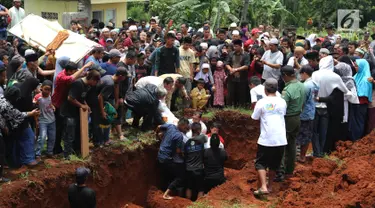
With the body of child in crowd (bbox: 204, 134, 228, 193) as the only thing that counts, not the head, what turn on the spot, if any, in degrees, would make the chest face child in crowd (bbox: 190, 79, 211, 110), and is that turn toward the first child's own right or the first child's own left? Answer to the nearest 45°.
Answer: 0° — they already face them

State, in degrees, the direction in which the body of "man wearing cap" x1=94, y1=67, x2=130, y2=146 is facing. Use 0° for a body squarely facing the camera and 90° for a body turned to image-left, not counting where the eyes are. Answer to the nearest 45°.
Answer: approximately 270°

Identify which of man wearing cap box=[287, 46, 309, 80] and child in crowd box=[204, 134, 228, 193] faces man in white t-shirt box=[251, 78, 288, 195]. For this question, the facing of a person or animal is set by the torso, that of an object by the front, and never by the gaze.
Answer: the man wearing cap

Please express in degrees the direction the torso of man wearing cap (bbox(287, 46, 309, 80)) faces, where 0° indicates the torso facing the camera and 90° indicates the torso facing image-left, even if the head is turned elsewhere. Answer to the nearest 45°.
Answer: approximately 0°

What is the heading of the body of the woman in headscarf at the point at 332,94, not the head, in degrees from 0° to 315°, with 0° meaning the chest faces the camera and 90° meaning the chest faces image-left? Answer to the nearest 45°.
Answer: approximately 90°

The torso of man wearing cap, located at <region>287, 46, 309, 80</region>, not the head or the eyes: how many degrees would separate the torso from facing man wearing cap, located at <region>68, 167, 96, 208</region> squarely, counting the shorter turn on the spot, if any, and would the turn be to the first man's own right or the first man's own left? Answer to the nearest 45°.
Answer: approximately 45° to the first man's own right

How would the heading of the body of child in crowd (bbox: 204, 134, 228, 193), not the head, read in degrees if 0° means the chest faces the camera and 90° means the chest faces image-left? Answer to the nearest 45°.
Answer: approximately 180°
